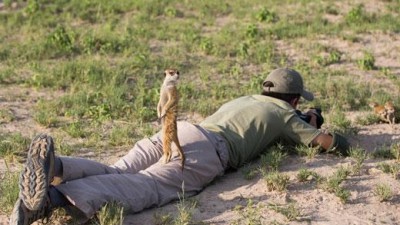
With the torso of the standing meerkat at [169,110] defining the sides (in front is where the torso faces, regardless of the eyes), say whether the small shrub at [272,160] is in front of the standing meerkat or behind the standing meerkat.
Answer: behind

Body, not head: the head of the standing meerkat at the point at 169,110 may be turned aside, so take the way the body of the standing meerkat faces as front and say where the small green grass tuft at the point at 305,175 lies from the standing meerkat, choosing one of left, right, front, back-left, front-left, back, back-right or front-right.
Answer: back-left

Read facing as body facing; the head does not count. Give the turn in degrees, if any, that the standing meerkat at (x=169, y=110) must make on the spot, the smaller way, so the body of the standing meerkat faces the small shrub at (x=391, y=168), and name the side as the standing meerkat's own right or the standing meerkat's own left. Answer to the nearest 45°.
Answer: approximately 135° to the standing meerkat's own left

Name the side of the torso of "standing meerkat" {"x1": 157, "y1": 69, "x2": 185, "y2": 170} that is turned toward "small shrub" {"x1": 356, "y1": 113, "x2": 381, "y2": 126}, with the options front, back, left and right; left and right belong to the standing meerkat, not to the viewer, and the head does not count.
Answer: back

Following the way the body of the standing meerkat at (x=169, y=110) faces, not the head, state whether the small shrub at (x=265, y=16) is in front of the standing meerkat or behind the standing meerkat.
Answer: behind

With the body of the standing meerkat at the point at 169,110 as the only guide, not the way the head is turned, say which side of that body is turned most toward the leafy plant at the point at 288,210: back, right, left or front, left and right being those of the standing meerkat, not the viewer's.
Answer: back

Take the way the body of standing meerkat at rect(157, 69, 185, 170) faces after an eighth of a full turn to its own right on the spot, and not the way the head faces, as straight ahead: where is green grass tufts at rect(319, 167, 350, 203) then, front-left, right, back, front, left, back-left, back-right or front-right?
back

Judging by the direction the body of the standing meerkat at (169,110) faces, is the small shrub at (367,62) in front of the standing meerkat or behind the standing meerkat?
behind

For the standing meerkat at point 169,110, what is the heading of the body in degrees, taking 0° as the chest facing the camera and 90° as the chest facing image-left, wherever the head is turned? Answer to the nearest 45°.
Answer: approximately 45°

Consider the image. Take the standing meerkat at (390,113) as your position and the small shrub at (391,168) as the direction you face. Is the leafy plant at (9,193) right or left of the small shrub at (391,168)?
right

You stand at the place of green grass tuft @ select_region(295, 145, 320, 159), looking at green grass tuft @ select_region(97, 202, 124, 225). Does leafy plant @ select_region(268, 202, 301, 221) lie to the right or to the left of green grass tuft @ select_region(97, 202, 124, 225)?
left

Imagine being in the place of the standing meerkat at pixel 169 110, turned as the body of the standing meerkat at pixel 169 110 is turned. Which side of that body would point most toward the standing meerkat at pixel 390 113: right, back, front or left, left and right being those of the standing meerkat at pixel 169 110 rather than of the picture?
back
